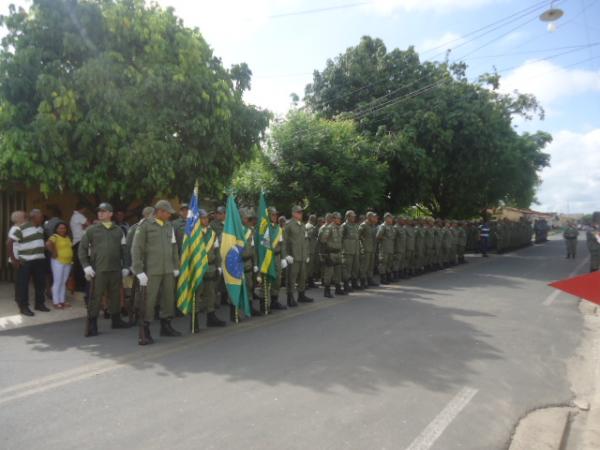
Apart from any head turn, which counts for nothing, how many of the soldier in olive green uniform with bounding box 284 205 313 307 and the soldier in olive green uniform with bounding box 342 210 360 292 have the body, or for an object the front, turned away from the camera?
0

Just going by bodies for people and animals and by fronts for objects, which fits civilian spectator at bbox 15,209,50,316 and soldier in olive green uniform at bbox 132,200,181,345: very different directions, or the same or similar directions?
same or similar directions

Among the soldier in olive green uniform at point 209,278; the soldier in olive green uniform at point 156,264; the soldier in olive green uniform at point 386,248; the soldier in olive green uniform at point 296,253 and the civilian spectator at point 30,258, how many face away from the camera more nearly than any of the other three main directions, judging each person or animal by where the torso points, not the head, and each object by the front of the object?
0

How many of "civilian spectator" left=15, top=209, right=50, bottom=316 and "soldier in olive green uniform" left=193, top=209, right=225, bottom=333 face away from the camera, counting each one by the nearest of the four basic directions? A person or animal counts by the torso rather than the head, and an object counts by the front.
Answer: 0

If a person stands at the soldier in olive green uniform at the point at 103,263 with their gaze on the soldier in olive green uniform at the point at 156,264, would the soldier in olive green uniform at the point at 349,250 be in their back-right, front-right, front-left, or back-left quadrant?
front-left

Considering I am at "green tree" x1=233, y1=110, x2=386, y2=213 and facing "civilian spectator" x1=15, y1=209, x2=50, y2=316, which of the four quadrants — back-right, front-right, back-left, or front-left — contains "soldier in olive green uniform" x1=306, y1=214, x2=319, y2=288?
front-left

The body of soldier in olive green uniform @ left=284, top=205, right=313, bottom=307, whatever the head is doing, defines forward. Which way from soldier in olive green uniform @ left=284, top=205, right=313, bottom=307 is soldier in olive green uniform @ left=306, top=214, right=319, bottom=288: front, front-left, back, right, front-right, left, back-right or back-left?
back-left

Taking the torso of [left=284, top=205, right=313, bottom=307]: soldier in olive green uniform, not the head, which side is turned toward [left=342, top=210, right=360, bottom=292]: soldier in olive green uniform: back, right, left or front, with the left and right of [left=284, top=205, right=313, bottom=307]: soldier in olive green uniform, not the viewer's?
left

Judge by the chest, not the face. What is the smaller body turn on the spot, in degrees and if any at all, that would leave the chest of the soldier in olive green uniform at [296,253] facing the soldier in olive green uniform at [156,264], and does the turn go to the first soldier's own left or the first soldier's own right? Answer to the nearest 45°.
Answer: approximately 90° to the first soldier's own right

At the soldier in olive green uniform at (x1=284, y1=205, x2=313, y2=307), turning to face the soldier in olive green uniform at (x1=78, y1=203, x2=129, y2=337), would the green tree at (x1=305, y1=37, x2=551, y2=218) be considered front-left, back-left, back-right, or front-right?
back-right

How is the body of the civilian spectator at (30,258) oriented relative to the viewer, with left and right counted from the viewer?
facing the viewer and to the right of the viewer

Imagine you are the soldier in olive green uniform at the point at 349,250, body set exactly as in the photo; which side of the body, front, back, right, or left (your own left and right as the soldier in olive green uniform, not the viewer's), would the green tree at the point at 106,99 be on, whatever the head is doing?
right

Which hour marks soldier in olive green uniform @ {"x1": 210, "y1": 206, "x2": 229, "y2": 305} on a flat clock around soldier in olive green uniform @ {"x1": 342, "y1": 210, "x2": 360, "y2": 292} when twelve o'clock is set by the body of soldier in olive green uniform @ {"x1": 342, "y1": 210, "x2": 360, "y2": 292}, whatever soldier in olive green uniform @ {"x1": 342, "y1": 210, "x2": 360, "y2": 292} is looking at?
soldier in olive green uniform @ {"x1": 210, "y1": 206, "x2": 229, "y2": 305} is roughly at 3 o'clock from soldier in olive green uniform @ {"x1": 342, "y1": 210, "x2": 360, "y2": 292}.

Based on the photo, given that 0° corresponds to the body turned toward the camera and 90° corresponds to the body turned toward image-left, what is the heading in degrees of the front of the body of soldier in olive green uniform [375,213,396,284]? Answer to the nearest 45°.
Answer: approximately 315°

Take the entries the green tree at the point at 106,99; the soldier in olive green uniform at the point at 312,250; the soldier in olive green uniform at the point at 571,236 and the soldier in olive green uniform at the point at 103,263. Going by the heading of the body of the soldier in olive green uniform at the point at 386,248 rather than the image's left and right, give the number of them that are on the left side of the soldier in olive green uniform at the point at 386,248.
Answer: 1

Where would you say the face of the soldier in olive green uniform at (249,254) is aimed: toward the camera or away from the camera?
toward the camera
